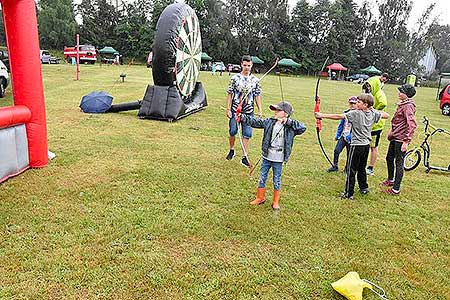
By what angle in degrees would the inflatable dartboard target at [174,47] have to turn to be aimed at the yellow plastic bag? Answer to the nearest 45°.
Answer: approximately 45° to its right

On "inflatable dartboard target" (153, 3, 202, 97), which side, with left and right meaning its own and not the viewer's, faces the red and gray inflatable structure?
right

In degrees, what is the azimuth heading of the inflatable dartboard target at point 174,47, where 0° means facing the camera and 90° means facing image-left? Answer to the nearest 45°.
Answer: approximately 315°

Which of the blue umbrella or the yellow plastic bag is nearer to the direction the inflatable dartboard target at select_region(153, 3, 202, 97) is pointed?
the yellow plastic bag

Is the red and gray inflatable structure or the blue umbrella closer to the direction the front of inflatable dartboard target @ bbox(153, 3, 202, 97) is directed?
the red and gray inflatable structure

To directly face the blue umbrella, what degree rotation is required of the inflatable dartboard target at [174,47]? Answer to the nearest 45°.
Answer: approximately 135° to its right
